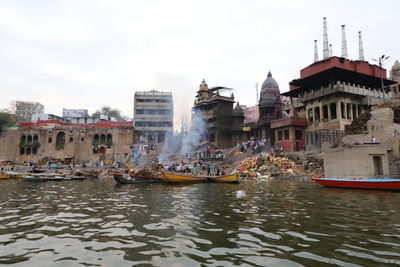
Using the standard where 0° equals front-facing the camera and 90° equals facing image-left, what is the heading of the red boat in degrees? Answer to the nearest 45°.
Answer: approximately 90°

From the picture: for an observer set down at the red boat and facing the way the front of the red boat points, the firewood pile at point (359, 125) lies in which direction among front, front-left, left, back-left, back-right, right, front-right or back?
right

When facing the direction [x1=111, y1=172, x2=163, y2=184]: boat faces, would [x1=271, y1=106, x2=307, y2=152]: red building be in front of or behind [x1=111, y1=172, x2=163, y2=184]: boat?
behind

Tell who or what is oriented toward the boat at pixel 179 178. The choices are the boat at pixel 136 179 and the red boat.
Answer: the red boat

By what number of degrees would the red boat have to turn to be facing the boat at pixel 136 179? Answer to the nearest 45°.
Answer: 0° — it already faces it

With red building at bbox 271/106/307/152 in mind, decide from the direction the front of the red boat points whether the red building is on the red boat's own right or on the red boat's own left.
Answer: on the red boat's own right

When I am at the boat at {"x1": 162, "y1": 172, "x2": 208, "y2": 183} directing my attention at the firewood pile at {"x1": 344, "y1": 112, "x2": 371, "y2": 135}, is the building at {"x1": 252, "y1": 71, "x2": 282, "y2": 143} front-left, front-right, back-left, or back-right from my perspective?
front-left

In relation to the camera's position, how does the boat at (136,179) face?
facing to the left of the viewer

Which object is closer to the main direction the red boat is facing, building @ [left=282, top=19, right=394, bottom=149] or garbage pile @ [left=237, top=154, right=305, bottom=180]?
the garbage pile

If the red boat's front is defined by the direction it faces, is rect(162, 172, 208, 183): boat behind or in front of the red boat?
in front

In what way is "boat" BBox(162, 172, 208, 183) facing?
to the viewer's left
